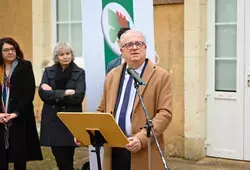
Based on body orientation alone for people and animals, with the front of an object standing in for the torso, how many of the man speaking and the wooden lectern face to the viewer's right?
0

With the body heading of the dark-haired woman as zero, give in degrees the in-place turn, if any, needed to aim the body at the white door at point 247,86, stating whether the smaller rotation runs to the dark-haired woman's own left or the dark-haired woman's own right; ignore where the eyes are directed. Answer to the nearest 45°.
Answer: approximately 135° to the dark-haired woman's own left

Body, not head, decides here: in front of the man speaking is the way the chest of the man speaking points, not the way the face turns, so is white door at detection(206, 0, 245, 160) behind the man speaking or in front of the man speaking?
behind

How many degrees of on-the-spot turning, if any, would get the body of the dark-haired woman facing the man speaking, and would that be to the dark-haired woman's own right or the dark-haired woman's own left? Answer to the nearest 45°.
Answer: approximately 90° to the dark-haired woman's own left

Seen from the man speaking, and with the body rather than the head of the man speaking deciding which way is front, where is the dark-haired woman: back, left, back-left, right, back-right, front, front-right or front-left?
right

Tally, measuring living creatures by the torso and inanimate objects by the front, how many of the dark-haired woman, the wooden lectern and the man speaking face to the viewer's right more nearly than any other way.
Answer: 0

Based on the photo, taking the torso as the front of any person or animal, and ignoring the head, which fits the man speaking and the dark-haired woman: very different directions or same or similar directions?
same or similar directions

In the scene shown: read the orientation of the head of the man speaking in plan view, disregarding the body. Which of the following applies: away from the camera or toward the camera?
toward the camera

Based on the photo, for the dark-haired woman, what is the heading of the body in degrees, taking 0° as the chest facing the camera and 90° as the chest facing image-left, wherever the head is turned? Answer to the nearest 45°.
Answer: approximately 45°
